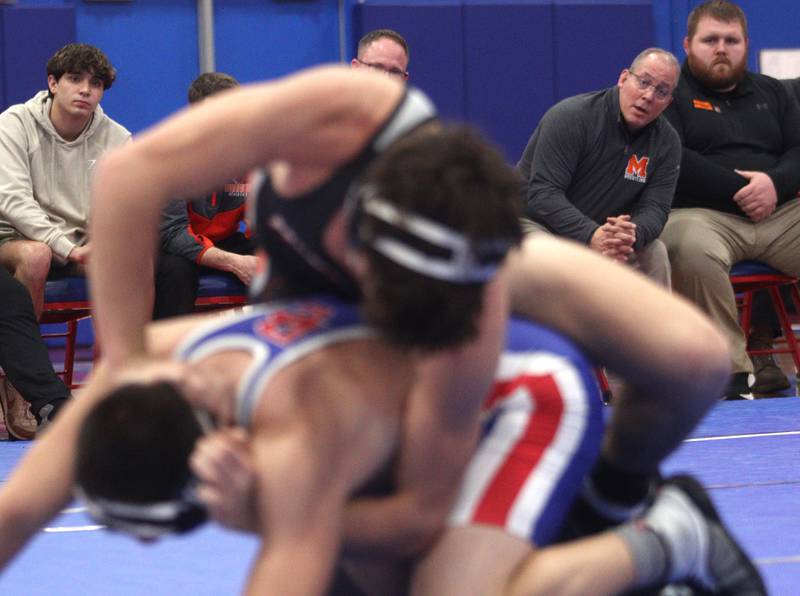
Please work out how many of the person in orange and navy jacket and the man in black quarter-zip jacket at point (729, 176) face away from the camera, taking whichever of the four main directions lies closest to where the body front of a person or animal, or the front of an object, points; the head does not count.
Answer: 0

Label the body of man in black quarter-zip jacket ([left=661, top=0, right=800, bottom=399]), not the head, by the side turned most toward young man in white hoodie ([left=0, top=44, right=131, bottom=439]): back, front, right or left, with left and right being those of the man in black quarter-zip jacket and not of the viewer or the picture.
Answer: right

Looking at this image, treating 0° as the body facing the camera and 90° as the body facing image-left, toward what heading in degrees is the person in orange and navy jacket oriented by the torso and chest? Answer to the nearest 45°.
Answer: approximately 315°

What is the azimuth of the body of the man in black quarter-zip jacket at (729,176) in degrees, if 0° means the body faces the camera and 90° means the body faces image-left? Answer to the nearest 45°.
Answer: approximately 0°

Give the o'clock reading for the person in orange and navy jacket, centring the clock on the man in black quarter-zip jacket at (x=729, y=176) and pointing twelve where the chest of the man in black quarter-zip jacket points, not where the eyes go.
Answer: The person in orange and navy jacket is roughly at 2 o'clock from the man in black quarter-zip jacket.

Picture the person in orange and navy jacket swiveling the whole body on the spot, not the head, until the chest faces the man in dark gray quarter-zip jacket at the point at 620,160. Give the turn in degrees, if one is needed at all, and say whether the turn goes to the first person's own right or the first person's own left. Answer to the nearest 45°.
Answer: approximately 45° to the first person's own left

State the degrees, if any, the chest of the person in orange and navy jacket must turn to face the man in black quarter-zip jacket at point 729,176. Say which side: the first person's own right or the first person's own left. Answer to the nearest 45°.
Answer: approximately 45° to the first person's own left
